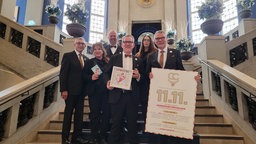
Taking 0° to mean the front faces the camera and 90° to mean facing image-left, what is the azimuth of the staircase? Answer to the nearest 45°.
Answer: approximately 0°

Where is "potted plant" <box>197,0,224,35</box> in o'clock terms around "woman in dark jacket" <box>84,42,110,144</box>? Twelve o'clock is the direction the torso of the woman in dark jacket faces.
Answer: The potted plant is roughly at 8 o'clock from the woman in dark jacket.

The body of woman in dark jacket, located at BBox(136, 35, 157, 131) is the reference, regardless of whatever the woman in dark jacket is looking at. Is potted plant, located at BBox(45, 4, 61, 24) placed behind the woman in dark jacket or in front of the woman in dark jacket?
behind

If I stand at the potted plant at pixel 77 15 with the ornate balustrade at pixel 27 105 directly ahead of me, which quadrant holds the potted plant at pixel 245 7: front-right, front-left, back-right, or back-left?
back-left

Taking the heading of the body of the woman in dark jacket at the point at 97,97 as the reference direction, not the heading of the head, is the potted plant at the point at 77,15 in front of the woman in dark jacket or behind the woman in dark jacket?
behind

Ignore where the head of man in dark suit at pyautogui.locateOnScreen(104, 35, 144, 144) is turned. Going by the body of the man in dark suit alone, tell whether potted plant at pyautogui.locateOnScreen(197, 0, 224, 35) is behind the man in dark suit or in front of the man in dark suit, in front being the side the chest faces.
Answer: behind

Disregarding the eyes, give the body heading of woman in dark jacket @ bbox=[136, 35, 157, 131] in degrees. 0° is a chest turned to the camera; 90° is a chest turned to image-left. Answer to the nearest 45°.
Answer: approximately 0°

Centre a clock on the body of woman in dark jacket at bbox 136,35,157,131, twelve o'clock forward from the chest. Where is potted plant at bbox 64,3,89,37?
The potted plant is roughly at 5 o'clock from the woman in dark jacket.
